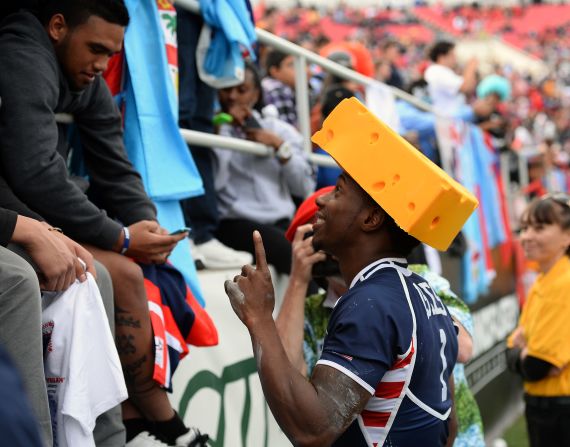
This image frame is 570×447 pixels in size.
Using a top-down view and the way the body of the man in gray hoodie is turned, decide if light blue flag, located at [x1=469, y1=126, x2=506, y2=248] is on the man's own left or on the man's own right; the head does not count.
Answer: on the man's own left

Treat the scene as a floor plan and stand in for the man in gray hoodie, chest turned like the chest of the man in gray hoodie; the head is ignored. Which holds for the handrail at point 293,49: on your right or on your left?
on your left

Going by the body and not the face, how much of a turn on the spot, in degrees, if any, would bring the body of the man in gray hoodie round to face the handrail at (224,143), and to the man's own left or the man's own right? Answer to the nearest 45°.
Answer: approximately 90° to the man's own left

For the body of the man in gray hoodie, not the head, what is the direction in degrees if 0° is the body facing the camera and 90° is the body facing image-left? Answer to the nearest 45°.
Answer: approximately 315°

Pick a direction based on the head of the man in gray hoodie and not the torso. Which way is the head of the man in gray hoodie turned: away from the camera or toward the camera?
toward the camera

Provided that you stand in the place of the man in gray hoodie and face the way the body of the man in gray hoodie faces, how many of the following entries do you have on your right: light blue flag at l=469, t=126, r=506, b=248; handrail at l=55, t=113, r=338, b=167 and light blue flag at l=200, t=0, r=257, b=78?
0

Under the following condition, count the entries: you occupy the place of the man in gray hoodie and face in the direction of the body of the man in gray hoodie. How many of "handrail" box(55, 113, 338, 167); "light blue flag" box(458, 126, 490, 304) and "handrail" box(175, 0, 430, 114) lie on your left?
3

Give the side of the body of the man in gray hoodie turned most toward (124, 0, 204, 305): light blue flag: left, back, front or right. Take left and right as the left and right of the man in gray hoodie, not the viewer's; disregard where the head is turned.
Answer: left

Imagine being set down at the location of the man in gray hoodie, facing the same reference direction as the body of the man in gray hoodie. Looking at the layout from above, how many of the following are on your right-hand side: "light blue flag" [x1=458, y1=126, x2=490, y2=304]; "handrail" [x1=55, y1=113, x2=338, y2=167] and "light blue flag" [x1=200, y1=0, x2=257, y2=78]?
0

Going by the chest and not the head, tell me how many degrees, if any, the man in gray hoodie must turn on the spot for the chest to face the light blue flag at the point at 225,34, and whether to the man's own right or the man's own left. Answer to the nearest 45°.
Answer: approximately 90° to the man's own left

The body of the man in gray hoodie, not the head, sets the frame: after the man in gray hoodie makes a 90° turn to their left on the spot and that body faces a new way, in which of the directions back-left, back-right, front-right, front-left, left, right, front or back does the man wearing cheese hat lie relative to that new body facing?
right

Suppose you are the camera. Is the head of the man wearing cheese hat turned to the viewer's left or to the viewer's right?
to the viewer's left
